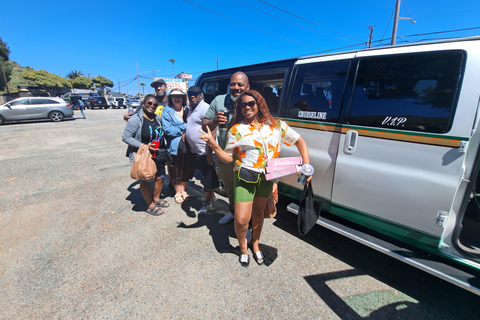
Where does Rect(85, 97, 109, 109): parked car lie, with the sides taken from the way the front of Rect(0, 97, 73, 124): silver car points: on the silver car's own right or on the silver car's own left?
on the silver car's own right

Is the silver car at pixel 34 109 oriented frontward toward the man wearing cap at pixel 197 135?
no

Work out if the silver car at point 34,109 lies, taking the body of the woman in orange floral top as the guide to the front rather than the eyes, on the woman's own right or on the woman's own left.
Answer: on the woman's own right

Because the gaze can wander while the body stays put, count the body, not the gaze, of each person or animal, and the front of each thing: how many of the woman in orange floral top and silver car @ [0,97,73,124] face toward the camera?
1

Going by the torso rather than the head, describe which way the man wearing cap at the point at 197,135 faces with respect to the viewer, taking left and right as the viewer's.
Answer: facing the viewer and to the left of the viewer

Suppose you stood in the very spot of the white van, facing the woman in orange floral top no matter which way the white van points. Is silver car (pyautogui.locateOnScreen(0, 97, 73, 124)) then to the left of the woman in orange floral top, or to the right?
right

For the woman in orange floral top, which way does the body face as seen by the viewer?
toward the camera

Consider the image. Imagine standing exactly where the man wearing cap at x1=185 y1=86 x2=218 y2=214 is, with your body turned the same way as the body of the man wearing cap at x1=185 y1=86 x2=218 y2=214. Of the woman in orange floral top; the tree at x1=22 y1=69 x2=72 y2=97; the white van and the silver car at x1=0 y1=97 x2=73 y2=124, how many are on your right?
2

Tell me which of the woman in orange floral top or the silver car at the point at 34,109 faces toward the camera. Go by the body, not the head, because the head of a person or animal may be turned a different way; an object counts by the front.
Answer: the woman in orange floral top

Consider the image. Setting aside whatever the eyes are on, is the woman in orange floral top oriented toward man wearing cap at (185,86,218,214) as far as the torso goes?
no

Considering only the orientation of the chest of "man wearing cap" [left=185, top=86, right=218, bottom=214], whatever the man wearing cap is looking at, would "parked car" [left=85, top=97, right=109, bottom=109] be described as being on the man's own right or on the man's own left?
on the man's own right

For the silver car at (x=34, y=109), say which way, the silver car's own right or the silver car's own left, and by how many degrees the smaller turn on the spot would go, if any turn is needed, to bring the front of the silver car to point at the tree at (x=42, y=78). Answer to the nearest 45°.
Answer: approximately 90° to the silver car's own right

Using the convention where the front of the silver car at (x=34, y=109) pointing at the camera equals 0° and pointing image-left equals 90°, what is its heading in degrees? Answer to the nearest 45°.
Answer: approximately 90°

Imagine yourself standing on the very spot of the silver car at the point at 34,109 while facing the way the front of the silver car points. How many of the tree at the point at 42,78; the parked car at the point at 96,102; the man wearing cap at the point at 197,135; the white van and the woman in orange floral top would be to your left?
3
